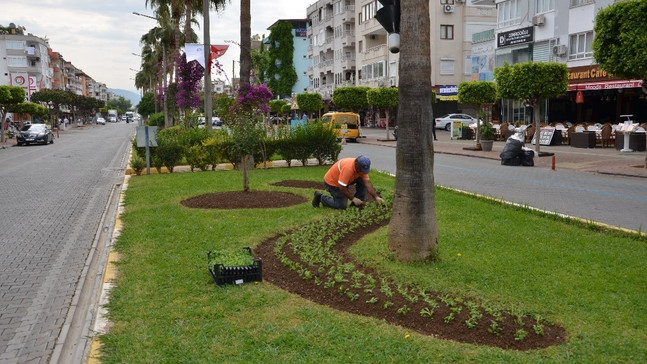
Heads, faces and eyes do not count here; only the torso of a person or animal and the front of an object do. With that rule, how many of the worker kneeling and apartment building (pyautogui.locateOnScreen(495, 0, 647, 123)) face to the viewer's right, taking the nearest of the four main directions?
1

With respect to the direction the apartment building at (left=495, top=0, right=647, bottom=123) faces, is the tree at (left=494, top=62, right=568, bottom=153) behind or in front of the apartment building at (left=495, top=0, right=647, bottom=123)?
in front

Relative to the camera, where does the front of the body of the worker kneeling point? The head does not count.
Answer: to the viewer's right

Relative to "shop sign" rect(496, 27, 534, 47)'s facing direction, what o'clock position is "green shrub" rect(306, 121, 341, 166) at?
The green shrub is roughly at 11 o'clock from the shop sign.

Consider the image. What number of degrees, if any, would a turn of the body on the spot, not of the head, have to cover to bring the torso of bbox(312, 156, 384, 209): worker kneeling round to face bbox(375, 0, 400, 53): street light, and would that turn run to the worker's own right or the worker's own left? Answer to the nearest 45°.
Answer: approximately 90° to the worker's own left

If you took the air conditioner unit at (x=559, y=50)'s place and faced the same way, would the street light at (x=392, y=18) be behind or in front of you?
in front

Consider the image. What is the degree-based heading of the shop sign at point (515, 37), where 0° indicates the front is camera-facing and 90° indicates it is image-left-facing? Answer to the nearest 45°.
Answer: approximately 45°

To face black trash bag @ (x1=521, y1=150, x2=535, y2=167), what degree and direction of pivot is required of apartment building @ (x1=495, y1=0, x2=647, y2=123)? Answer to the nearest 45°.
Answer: approximately 45° to its left

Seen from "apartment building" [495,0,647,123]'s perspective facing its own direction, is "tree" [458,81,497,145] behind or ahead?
ahead

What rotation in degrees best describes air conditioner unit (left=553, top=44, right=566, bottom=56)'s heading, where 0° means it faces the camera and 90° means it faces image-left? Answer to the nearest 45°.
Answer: approximately 45°
